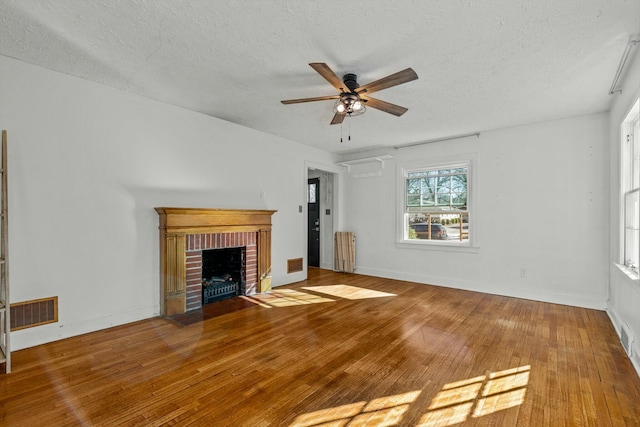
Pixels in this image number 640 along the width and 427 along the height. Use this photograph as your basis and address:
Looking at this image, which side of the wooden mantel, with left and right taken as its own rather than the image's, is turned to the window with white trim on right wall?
front

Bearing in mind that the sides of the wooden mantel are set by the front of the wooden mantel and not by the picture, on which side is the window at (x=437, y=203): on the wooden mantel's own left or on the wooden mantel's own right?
on the wooden mantel's own left

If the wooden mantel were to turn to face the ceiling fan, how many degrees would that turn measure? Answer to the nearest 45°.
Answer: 0° — it already faces it

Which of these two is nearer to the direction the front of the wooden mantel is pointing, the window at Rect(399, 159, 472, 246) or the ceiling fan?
the ceiling fan

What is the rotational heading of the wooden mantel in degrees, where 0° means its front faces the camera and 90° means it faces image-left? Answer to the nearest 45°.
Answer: approximately 315°
